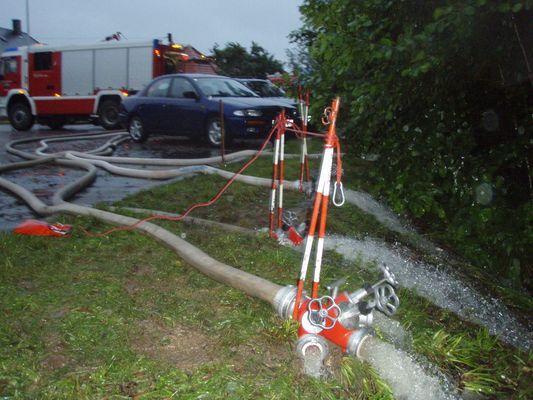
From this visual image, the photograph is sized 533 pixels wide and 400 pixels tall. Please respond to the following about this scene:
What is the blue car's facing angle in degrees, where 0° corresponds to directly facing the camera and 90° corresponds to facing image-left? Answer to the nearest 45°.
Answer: approximately 315°

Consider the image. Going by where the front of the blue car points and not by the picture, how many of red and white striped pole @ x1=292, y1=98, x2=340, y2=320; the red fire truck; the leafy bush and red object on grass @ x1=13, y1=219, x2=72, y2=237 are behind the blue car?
1

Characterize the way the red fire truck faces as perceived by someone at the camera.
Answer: facing away from the viewer and to the left of the viewer

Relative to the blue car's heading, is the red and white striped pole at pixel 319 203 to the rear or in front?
in front

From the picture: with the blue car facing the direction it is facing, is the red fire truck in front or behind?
behind

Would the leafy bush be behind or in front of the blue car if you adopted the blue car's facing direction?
in front

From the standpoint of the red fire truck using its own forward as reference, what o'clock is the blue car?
The blue car is roughly at 7 o'clock from the red fire truck.

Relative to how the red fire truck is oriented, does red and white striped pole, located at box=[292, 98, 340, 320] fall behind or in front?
behind

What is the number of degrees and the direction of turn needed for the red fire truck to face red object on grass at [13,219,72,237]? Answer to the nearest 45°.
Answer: approximately 135° to its left

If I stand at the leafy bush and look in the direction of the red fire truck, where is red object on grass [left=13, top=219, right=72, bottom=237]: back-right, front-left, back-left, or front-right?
front-left

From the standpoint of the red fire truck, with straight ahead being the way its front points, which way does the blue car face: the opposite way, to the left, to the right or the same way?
the opposite way

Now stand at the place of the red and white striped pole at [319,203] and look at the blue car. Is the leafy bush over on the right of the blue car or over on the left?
right

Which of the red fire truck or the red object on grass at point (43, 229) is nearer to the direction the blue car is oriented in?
the red object on grass

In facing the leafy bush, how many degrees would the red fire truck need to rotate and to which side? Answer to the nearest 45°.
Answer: approximately 135° to its left

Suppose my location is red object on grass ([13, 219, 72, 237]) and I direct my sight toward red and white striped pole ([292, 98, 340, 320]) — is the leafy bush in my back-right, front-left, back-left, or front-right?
front-left
